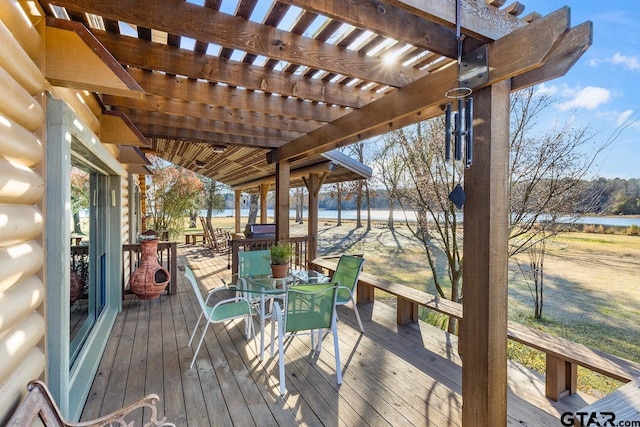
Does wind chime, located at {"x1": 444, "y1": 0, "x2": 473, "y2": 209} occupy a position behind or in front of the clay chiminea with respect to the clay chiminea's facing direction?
in front

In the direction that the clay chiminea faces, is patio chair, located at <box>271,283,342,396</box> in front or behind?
in front

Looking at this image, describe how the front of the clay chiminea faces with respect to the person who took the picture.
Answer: facing the viewer and to the right of the viewer

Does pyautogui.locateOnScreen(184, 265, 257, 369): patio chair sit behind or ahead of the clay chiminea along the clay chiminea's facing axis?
ahead

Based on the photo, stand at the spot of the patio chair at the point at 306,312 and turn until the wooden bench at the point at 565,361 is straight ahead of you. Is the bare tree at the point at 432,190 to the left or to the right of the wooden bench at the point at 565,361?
left
